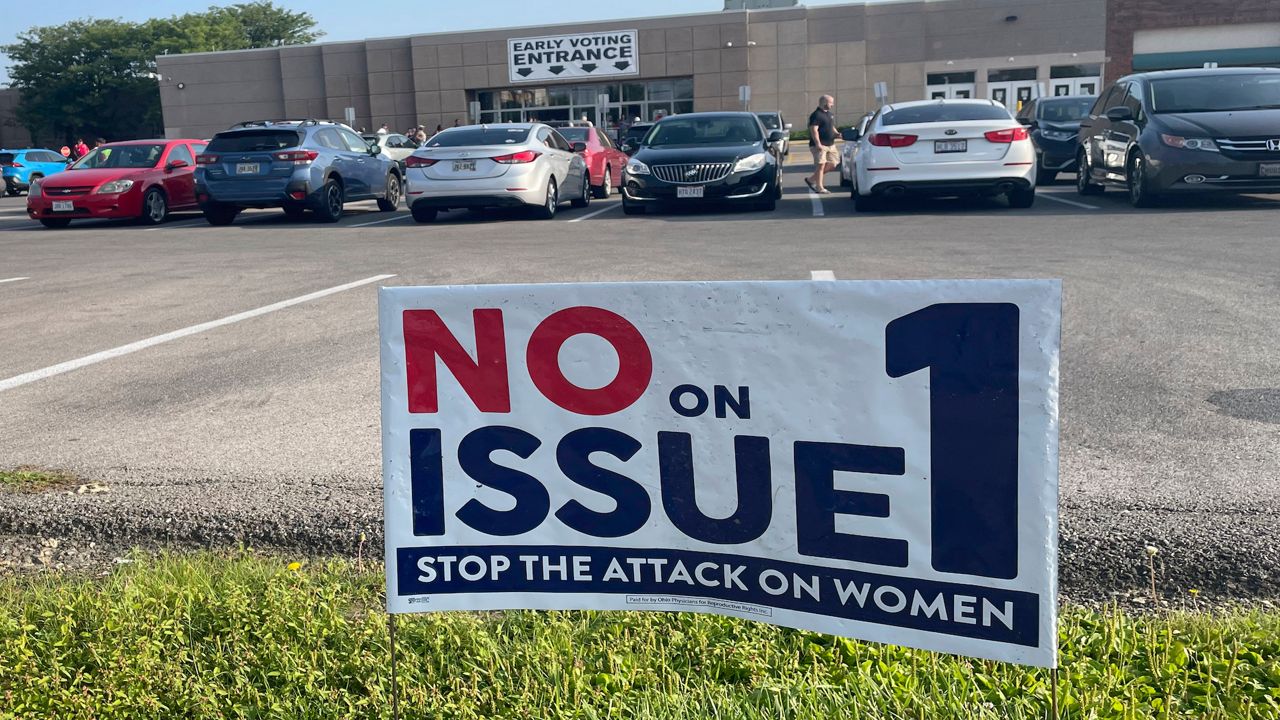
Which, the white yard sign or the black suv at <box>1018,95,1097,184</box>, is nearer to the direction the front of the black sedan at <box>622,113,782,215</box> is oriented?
the white yard sign

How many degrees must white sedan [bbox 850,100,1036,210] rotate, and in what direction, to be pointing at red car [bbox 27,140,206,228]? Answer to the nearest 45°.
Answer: approximately 90° to its left

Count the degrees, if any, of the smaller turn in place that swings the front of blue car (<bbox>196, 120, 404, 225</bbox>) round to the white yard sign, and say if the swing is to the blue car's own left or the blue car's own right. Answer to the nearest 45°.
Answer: approximately 135° to the blue car's own right

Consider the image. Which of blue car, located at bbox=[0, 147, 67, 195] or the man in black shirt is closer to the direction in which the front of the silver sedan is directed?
the man in black shirt

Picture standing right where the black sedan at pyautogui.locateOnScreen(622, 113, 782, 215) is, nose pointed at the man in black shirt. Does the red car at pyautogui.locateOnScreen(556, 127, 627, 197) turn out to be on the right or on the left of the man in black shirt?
left

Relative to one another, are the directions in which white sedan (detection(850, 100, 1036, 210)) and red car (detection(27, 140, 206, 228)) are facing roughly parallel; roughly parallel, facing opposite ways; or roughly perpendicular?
roughly parallel, facing opposite ways

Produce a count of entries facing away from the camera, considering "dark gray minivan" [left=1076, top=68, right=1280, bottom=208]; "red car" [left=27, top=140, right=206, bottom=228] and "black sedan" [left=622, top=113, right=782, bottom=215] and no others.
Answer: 0

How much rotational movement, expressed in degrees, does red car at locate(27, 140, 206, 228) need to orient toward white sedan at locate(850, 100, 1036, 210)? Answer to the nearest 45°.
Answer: approximately 90° to its left

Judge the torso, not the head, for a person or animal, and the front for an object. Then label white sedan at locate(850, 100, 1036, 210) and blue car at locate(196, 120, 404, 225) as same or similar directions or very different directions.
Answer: same or similar directions

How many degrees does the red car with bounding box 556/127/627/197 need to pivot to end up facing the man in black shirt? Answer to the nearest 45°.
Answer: approximately 90° to its right

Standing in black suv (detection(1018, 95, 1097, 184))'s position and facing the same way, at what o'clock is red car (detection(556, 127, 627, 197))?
The red car is roughly at 4 o'clock from the black suv.

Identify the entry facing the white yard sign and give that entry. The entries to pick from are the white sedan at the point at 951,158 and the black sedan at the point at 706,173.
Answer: the black sedan

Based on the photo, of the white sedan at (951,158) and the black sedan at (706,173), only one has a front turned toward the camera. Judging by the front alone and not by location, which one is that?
the black sedan

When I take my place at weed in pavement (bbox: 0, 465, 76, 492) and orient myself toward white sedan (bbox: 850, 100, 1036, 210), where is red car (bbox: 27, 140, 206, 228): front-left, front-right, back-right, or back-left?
front-left

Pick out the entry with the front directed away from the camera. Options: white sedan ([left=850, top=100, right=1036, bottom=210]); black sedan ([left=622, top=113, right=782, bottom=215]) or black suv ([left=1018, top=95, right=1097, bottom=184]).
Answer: the white sedan

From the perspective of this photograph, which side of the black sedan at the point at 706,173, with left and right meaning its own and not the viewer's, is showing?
front

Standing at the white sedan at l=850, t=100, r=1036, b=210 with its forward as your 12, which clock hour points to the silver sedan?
The silver sedan is roughly at 9 o'clock from the white sedan.

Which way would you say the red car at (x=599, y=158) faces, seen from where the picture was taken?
facing away from the viewer and to the right of the viewer

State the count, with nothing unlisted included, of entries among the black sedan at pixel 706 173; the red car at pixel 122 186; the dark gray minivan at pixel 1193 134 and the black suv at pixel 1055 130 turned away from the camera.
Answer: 0

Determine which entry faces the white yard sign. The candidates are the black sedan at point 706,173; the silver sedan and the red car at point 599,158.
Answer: the black sedan

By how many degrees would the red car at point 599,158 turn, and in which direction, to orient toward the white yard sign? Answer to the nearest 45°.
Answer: approximately 135° to its right

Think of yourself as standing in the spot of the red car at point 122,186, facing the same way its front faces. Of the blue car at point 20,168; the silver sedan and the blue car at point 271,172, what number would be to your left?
2

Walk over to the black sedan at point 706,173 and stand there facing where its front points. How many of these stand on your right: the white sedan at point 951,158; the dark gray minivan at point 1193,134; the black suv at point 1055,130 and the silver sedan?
1

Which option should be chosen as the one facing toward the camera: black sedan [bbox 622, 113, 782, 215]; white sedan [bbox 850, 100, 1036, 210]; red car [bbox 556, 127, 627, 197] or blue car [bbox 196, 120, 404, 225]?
the black sedan
